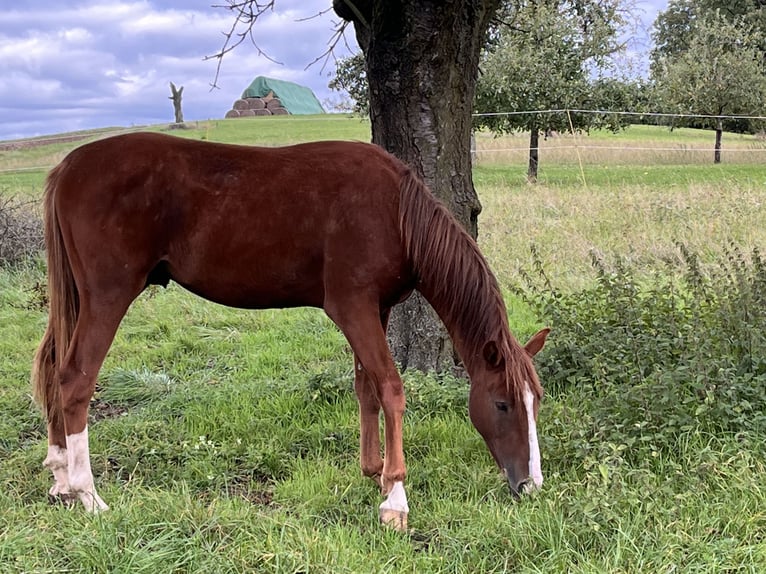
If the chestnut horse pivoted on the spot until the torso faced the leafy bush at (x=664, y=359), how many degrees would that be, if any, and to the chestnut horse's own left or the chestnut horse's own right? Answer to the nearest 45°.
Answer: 0° — it already faces it

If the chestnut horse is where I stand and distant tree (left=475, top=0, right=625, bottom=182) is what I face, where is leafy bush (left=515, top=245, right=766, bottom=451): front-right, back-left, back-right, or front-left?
front-right

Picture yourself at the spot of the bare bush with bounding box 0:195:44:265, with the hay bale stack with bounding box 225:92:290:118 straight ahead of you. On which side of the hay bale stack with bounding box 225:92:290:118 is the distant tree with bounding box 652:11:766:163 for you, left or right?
right

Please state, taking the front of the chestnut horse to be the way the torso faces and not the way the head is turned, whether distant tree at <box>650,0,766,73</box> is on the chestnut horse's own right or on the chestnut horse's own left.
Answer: on the chestnut horse's own left

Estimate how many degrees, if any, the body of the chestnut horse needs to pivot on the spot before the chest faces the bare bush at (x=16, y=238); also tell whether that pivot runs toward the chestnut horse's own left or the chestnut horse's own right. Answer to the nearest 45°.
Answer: approximately 135° to the chestnut horse's own left

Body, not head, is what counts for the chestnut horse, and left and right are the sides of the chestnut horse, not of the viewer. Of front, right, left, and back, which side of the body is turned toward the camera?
right

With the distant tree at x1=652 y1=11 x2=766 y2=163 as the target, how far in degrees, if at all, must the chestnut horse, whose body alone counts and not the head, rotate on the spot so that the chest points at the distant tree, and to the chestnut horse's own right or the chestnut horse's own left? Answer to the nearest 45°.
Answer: approximately 45° to the chestnut horse's own left

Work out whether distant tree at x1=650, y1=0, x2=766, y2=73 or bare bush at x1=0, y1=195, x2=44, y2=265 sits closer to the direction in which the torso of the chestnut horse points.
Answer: the distant tree

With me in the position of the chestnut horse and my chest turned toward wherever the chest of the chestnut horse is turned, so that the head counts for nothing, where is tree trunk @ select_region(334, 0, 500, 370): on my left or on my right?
on my left

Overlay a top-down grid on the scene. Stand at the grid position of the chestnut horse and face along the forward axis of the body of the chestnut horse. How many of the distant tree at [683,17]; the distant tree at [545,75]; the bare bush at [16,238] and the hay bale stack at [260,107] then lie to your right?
0

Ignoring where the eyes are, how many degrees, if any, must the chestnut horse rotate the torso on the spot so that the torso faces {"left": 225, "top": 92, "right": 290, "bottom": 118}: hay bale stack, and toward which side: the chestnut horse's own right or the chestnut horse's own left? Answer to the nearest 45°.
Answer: approximately 90° to the chestnut horse's own left

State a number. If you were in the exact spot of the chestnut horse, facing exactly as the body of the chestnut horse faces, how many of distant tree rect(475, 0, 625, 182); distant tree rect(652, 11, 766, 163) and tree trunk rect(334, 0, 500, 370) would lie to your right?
0

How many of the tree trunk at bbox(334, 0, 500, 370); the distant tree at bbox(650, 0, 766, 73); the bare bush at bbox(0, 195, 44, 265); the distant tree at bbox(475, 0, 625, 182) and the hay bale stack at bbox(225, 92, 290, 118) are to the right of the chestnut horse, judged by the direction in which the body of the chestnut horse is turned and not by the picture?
0

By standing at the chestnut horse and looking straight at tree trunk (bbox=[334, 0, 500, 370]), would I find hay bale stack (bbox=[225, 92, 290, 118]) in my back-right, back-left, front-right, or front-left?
front-left
